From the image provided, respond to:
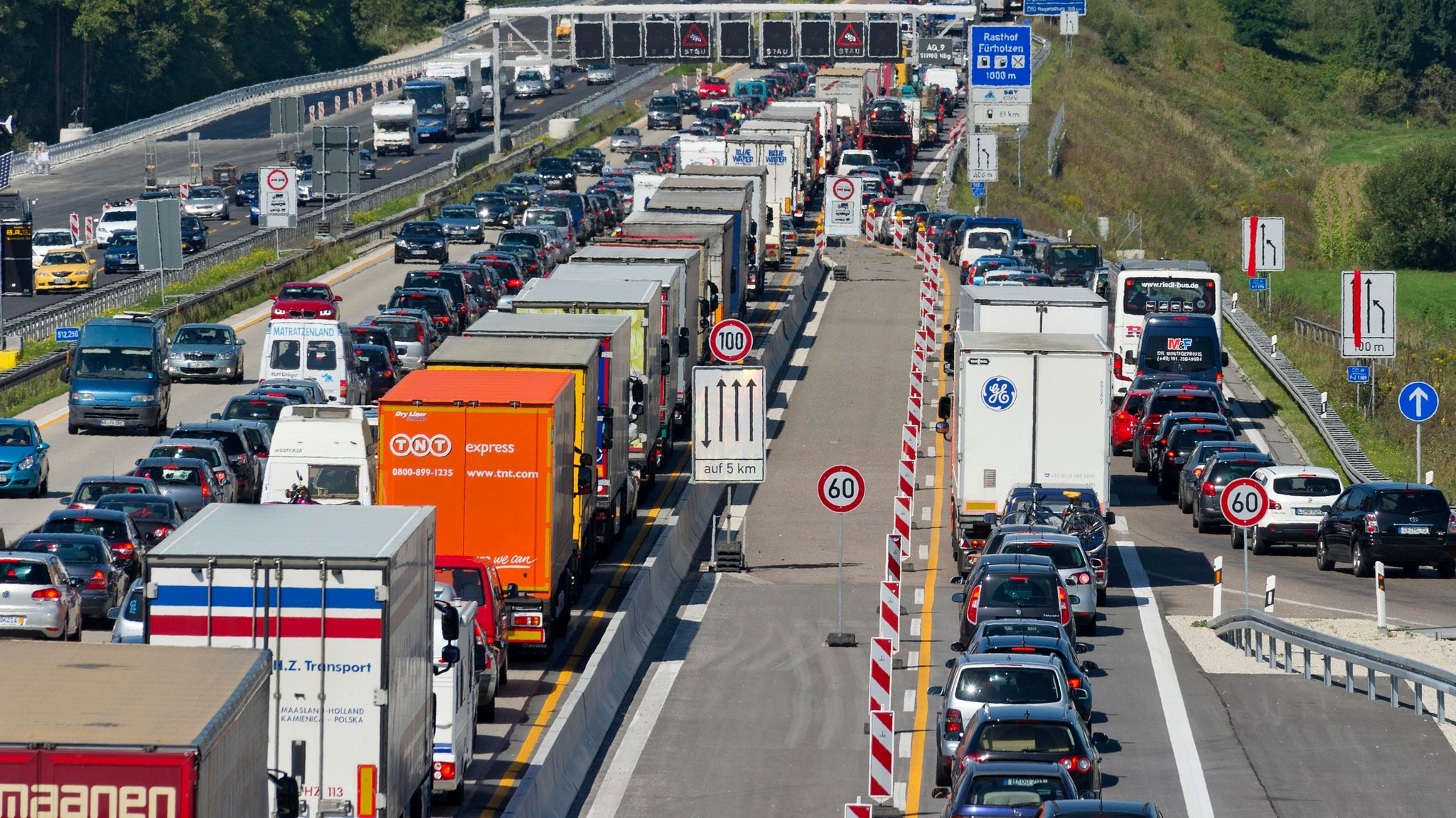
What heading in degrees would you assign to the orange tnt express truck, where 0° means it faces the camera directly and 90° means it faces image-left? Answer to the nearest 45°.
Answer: approximately 180°

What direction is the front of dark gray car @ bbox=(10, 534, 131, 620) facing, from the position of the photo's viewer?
facing away from the viewer

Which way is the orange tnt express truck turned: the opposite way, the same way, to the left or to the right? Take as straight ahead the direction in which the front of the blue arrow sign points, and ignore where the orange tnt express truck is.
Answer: the opposite way

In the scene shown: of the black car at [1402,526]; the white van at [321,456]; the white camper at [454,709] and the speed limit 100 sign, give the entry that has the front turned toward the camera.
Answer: the speed limit 100 sign

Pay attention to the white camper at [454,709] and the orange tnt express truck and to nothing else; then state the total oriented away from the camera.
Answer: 2

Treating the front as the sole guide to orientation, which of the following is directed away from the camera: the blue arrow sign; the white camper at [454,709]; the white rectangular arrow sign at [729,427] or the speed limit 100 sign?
the white camper

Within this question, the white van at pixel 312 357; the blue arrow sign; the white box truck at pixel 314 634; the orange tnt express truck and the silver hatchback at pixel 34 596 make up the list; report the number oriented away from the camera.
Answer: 4

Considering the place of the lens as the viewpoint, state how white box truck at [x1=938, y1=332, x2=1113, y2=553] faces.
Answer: facing away from the viewer

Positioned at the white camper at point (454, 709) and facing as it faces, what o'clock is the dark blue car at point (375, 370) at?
The dark blue car is roughly at 12 o'clock from the white camper.

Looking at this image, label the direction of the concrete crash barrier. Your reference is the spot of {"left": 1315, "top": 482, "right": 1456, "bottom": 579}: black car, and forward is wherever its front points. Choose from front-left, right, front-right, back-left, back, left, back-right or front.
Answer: left

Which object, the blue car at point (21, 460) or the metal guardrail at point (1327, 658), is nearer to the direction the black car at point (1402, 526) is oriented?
the blue car

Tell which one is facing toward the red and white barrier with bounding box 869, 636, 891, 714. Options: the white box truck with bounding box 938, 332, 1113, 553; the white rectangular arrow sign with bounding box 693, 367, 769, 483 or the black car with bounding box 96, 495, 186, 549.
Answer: the white rectangular arrow sign

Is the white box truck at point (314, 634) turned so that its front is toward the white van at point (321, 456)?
yes

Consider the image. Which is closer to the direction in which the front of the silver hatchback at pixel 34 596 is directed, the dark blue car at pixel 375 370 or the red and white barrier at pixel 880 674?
the dark blue car
